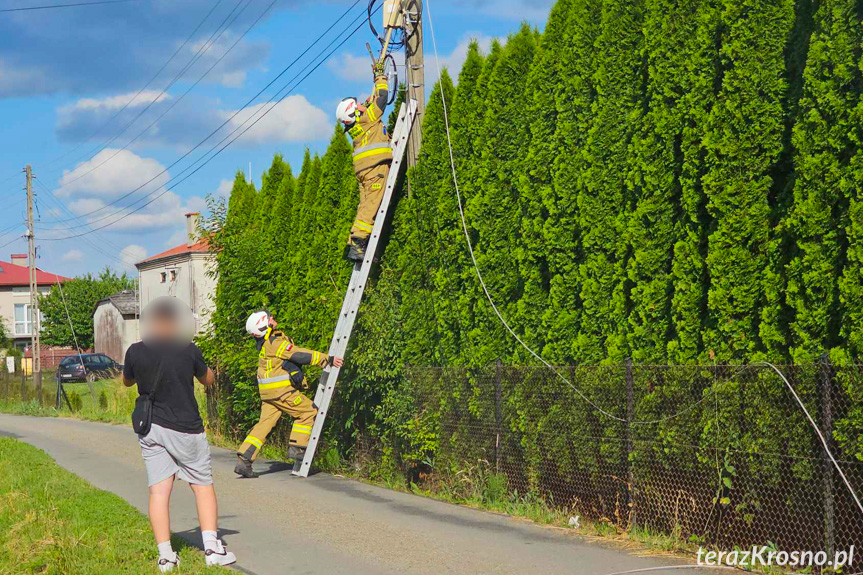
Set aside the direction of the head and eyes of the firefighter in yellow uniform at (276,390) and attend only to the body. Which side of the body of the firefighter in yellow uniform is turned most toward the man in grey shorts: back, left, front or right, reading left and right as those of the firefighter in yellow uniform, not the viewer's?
right

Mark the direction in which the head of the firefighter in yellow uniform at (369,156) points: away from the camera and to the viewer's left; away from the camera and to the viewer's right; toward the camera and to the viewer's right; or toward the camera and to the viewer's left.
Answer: away from the camera and to the viewer's right

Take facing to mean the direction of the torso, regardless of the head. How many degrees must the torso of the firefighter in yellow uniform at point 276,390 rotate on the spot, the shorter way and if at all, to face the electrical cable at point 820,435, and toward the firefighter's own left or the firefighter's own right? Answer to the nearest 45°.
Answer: approximately 45° to the firefighter's own right

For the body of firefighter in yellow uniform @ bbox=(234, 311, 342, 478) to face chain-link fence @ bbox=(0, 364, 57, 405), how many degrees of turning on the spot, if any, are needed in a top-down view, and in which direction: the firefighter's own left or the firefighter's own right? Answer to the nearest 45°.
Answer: approximately 135° to the firefighter's own left

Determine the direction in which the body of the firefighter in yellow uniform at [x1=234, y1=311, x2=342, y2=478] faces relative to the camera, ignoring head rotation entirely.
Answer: to the viewer's right

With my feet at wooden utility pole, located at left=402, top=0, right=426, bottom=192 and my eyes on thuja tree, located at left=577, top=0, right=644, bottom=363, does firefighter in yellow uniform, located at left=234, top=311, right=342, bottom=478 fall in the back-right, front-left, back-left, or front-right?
back-right
